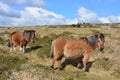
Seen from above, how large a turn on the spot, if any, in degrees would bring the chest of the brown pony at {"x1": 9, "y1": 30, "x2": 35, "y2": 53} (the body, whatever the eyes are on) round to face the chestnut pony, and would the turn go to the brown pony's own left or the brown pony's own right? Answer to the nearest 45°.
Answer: approximately 45° to the brown pony's own right

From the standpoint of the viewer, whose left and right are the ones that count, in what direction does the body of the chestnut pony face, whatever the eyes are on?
facing to the right of the viewer

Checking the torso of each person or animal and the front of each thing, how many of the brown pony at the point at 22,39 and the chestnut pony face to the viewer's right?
2

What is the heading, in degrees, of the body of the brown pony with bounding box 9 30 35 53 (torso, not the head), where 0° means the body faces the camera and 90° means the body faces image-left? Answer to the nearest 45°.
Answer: approximately 270°
